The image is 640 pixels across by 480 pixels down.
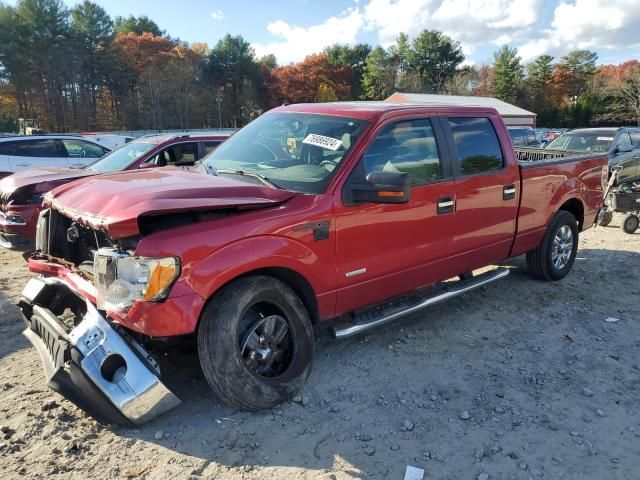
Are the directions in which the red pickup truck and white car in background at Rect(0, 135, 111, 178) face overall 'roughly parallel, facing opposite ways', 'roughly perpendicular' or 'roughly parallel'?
roughly parallel, facing opposite ways

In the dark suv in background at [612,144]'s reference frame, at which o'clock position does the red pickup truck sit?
The red pickup truck is roughly at 11 o'clock from the dark suv in background.

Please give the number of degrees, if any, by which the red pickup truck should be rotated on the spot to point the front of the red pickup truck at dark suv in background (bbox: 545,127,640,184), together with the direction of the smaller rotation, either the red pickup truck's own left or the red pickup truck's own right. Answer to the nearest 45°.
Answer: approximately 180°

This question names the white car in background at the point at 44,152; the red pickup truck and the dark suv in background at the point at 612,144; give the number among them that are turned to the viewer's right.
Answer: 1

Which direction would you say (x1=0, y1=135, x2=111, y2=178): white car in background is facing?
to the viewer's right

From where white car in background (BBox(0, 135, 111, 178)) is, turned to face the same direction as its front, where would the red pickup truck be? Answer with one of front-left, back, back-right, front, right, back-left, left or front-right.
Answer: right

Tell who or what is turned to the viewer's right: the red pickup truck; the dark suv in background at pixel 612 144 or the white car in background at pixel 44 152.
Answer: the white car in background

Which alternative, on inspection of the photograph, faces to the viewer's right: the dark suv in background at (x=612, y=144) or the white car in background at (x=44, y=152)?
the white car in background

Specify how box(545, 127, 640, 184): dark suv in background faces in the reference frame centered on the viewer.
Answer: facing the viewer and to the left of the viewer

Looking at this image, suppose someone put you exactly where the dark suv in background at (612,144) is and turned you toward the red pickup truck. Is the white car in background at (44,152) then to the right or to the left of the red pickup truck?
right

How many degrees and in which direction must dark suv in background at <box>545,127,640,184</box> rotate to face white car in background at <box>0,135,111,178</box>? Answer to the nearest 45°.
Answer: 0° — it already faces it

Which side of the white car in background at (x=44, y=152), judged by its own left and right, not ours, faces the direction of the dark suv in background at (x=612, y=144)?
front

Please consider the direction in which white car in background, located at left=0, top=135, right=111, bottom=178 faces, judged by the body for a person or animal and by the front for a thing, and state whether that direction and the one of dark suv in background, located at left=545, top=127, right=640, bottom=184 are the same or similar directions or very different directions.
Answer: very different directions

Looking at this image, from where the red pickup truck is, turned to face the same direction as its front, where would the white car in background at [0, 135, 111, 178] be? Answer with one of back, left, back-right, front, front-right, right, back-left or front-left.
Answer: right
